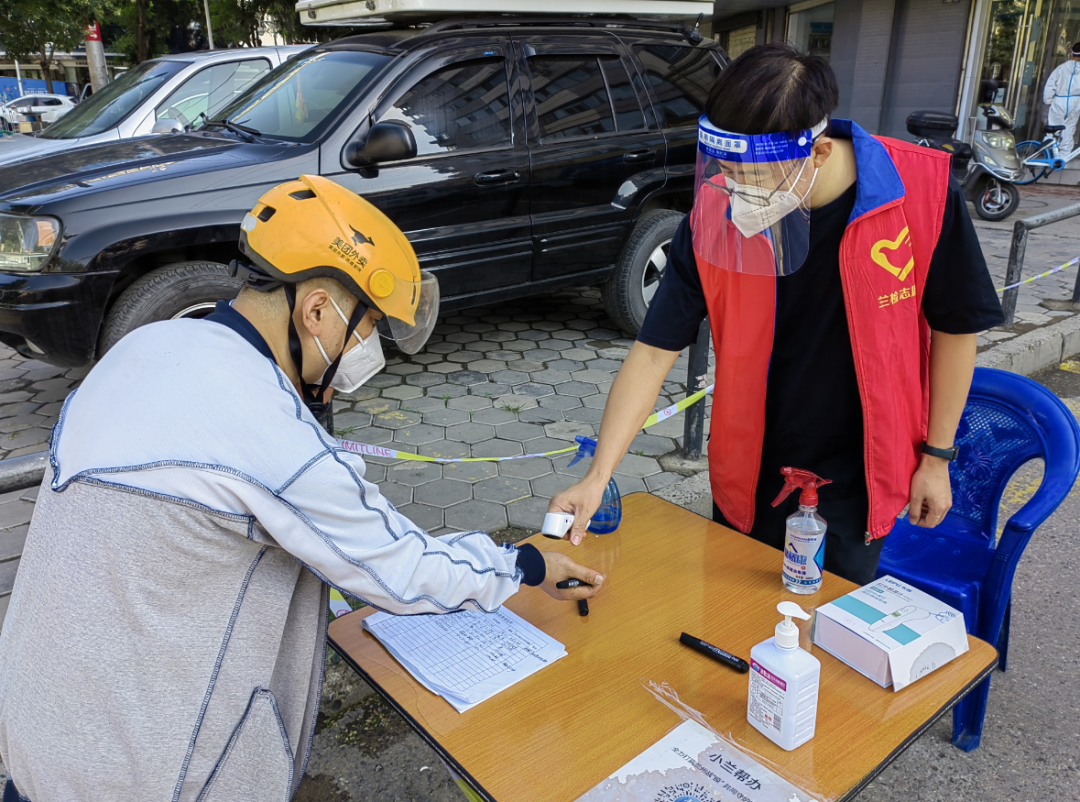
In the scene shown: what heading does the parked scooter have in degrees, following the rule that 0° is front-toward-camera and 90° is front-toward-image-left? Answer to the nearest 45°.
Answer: approximately 315°

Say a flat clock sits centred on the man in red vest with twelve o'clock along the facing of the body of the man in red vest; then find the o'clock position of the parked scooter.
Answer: The parked scooter is roughly at 5 o'clock from the man in red vest.

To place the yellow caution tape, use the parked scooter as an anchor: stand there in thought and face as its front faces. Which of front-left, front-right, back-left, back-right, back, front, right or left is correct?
front-right

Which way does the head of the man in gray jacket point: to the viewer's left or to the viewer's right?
to the viewer's right

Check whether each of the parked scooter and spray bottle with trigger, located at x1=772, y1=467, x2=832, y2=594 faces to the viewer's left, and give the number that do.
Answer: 1

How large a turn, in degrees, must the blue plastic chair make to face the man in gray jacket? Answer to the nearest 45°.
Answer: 0° — it already faces them

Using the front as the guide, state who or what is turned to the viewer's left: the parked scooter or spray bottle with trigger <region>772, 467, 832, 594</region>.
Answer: the spray bottle with trigger

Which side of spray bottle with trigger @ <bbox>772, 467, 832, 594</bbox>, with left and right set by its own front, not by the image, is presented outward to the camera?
left

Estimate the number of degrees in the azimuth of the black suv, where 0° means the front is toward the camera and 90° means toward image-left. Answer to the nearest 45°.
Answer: approximately 45°

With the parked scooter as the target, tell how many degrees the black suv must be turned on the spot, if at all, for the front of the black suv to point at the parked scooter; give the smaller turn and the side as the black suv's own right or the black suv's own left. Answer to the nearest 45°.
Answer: approximately 180°

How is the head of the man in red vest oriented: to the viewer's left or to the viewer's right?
to the viewer's left

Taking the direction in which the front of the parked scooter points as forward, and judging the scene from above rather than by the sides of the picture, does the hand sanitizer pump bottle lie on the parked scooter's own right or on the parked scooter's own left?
on the parked scooter's own right

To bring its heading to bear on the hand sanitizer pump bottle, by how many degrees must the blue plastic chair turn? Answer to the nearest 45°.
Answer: approximately 45° to its left

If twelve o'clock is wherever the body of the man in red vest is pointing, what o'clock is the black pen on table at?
The black pen on table is roughly at 11 o'clock from the man in red vest.
